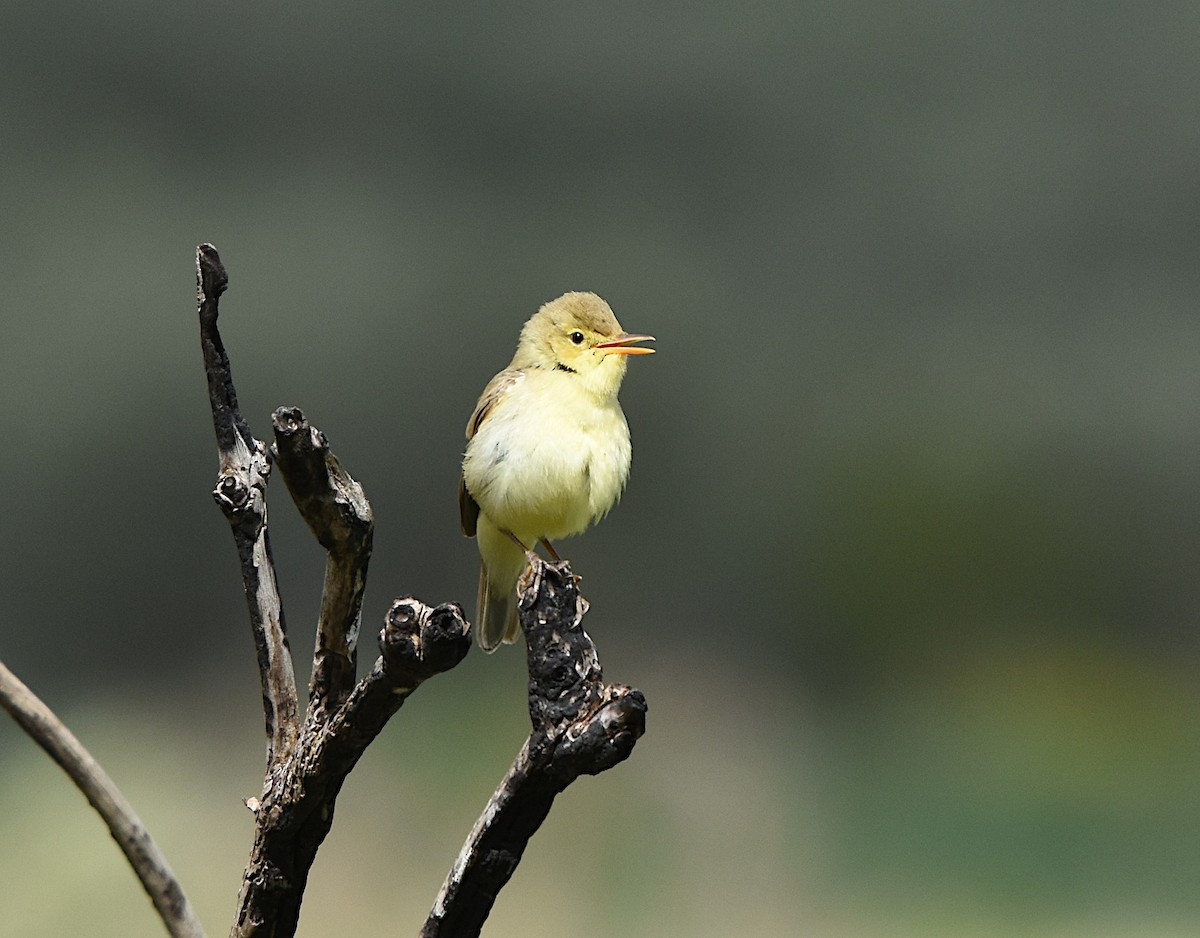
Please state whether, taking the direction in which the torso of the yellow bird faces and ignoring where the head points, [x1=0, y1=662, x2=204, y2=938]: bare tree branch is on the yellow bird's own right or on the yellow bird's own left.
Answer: on the yellow bird's own right

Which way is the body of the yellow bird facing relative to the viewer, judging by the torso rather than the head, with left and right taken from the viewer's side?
facing the viewer and to the right of the viewer
